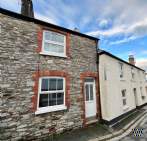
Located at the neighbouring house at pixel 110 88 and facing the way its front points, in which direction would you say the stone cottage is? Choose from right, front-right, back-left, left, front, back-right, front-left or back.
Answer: right

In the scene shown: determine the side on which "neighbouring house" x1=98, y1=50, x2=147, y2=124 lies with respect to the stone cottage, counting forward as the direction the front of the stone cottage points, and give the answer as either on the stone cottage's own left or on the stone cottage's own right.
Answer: on the stone cottage's own left

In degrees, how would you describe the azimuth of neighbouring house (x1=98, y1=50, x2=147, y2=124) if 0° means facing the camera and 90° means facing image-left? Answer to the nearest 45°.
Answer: approximately 315°

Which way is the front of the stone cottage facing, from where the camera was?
facing the viewer and to the right of the viewer

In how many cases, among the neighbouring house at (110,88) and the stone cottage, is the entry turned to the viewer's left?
0
